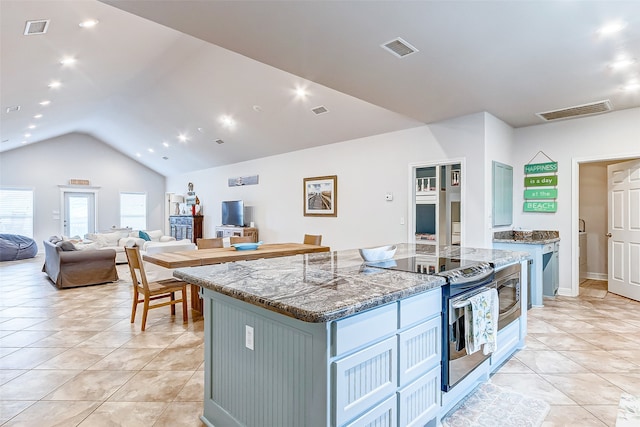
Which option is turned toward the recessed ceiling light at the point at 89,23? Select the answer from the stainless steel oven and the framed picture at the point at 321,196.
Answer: the framed picture

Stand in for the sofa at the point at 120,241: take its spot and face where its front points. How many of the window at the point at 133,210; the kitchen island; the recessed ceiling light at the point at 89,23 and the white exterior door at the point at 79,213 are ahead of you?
2

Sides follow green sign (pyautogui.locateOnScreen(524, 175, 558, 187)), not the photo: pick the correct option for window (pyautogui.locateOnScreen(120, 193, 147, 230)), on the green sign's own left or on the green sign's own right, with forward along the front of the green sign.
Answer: on the green sign's own right

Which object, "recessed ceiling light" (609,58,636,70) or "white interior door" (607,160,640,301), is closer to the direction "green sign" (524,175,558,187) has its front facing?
the recessed ceiling light

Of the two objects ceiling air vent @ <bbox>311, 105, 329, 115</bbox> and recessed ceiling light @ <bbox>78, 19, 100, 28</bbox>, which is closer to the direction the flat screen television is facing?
the recessed ceiling light

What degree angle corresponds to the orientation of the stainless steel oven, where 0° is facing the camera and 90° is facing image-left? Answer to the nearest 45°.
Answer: approximately 315°

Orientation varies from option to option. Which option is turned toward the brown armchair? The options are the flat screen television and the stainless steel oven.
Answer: the flat screen television

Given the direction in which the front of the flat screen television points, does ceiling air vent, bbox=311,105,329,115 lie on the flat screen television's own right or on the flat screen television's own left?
on the flat screen television's own left

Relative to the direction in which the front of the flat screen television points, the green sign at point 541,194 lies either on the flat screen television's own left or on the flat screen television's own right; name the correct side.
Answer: on the flat screen television's own left

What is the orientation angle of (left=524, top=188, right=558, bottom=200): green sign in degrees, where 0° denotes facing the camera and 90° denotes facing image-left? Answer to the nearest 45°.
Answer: approximately 0°

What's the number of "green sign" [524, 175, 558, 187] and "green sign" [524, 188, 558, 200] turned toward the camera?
2

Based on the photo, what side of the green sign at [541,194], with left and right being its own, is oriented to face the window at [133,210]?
right

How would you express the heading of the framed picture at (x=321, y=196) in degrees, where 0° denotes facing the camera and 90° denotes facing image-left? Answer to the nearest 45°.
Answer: approximately 45°
